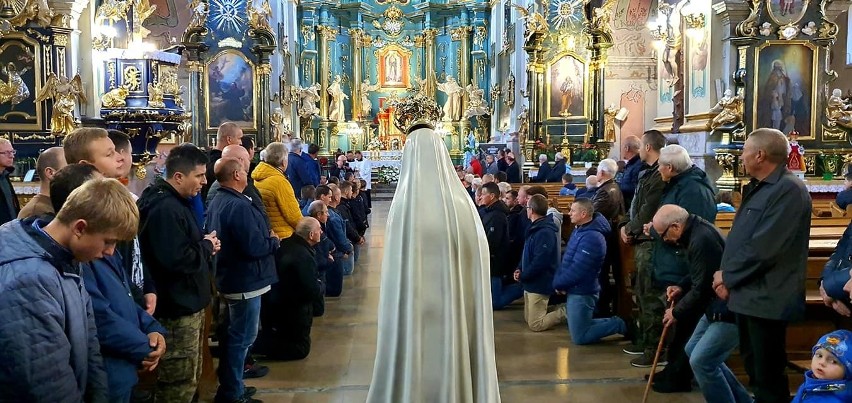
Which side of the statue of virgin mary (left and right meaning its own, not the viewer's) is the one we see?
back

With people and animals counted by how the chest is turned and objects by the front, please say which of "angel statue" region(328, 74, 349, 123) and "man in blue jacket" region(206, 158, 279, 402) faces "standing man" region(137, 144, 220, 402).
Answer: the angel statue

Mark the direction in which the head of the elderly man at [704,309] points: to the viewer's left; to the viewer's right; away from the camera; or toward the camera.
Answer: to the viewer's left

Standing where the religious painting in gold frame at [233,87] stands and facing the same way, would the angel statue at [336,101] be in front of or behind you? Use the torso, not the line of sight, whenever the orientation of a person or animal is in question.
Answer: behind

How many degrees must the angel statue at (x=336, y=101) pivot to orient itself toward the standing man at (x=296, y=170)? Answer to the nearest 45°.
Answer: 0° — it already faces them

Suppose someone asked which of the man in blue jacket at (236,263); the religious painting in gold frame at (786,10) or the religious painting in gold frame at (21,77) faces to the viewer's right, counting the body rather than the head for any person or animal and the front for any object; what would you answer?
the man in blue jacket

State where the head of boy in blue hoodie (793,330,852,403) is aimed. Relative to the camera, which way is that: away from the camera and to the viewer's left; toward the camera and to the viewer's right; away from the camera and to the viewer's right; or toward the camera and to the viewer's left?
toward the camera and to the viewer's left

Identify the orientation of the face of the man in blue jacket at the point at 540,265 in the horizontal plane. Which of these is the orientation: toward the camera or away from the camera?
away from the camera

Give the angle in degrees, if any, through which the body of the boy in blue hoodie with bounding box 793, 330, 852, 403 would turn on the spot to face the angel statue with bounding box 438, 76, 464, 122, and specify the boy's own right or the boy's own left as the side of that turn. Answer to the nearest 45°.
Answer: approximately 90° to the boy's own right

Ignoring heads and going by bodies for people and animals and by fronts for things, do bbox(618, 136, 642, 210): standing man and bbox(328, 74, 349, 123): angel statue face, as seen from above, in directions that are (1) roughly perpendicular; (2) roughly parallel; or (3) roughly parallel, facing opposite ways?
roughly perpendicular

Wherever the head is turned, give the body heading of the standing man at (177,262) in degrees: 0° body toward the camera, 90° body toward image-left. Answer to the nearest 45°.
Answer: approximately 270°

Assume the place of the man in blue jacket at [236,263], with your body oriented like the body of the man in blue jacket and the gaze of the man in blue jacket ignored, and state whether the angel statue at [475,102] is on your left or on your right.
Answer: on your left
